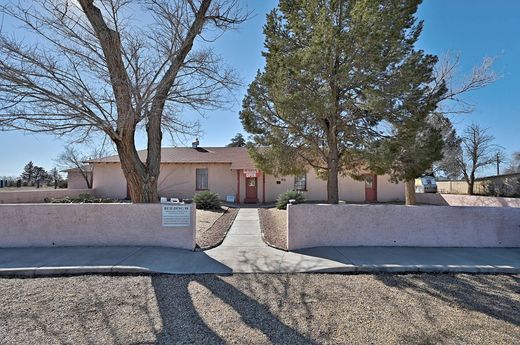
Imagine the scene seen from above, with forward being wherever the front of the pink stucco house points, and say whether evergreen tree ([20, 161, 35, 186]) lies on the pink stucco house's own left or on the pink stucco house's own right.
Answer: on the pink stucco house's own right

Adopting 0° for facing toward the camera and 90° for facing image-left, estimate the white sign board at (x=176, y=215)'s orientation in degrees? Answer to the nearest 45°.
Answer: approximately 0°

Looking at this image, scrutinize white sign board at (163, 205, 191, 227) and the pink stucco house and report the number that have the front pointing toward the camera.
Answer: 2

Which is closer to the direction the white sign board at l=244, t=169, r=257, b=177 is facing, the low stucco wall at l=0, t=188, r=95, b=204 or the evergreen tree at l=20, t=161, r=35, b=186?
the low stucco wall

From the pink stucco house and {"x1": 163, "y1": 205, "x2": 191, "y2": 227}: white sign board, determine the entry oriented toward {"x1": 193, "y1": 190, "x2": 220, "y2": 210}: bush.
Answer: the pink stucco house

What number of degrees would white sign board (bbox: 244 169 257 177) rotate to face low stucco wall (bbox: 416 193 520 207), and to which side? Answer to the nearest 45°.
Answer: approximately 90° to its left
